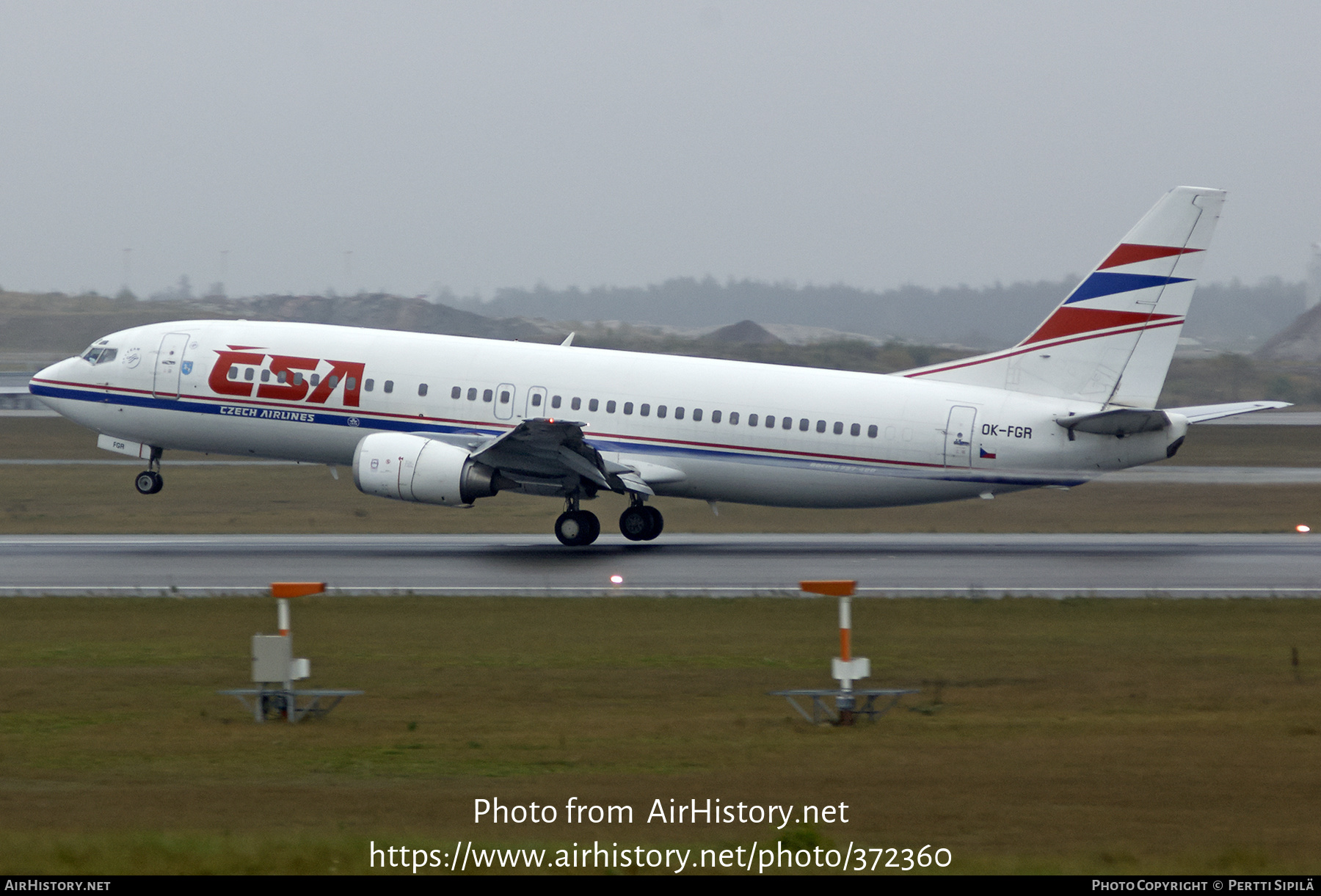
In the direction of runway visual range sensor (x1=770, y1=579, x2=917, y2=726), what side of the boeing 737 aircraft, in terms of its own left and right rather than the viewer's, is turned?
left

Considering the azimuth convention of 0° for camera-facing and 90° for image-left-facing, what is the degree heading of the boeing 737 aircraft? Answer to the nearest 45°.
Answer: approximately 90°
